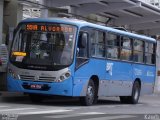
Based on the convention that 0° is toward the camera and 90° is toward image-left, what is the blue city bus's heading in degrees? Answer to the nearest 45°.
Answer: approximately 45°
